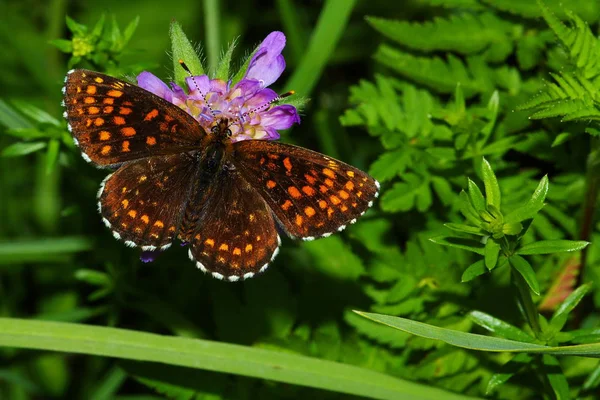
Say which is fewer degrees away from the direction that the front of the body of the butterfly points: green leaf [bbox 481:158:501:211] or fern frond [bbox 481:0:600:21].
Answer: the fern frond

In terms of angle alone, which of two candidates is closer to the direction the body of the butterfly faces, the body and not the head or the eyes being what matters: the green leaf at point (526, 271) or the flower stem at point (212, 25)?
the flower stem

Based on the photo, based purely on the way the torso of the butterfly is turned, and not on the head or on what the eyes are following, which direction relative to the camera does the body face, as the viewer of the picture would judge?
away from the camera

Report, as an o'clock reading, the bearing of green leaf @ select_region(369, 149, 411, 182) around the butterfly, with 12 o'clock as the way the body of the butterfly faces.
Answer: The green leaf is roughly at 2 o'clock from the butterfly.

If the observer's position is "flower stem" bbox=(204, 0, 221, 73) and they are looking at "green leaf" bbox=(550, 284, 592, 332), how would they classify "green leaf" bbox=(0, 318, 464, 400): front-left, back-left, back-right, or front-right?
front-right

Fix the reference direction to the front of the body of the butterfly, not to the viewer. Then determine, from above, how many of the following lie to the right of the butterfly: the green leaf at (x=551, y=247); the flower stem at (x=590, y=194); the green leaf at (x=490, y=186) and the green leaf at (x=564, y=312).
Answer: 4

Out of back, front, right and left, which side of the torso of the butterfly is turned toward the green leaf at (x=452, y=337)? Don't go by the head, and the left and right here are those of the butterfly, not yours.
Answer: right

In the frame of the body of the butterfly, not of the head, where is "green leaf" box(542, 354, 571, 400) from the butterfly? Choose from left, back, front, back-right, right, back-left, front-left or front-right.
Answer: right

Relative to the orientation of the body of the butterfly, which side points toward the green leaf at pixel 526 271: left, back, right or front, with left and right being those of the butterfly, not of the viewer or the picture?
right

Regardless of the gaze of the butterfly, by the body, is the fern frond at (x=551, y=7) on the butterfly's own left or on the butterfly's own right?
on the butterfly's own right

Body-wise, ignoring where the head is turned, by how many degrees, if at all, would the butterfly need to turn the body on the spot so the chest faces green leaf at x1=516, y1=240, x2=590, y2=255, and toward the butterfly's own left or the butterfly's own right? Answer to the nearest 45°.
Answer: approximately 90° to the butterfly's own right

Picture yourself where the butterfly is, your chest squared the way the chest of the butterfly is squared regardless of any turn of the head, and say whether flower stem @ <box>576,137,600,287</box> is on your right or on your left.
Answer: on your right

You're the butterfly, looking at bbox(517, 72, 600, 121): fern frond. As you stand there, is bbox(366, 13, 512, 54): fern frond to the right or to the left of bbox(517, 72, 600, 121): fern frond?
left

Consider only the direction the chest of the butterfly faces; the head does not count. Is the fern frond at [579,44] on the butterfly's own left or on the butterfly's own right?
on the butterfly's own right

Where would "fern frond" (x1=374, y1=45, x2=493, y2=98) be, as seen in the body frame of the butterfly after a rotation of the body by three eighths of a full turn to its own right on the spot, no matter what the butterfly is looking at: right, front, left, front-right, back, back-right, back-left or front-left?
left

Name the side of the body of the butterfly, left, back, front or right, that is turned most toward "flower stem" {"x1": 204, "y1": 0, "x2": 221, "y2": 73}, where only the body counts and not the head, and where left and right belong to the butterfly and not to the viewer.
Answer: front

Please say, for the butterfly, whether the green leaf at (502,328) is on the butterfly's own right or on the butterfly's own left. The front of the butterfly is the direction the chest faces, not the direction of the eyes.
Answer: on the butterfly's own right
